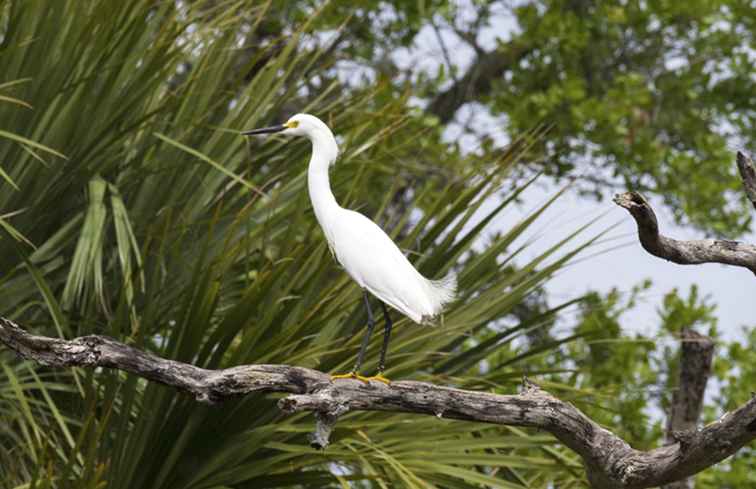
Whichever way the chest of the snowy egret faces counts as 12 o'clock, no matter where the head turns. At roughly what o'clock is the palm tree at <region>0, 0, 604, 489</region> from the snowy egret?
The palm tree is roughly at 2 o'clock from the snowy egret.

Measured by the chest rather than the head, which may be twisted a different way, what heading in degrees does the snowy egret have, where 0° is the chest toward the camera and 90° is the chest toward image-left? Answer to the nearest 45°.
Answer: approximately 90°
